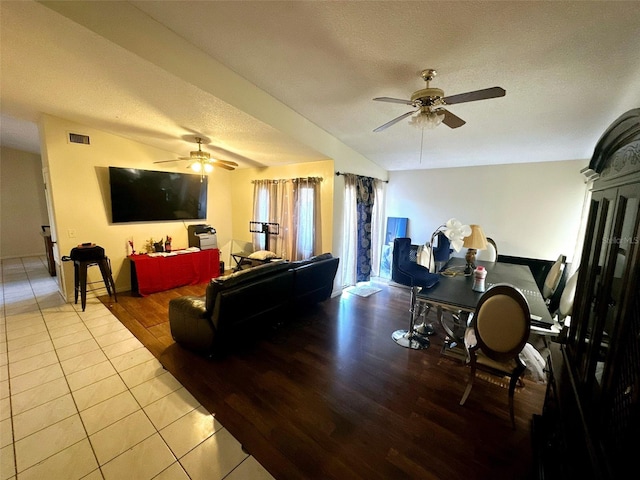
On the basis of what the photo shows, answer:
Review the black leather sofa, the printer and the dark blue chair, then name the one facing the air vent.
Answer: the black leather sofa

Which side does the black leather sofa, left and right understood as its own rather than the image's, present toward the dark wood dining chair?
back

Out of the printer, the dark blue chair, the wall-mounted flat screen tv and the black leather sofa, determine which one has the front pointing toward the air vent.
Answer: the black leather sofa

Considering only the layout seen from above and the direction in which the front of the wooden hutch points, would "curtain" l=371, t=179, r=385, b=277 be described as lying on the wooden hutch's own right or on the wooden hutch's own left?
on the wooden hutch's own right

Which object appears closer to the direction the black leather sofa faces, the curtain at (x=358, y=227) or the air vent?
the air vent

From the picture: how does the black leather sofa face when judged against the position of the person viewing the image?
facing away from the viewer and to the left of the viewer

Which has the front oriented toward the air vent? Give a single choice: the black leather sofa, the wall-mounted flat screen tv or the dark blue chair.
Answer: the black leather sofa

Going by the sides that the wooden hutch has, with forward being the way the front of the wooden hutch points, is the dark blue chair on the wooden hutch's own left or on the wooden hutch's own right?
on the wooden hutch's own right

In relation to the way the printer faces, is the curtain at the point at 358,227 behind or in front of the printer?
in front
